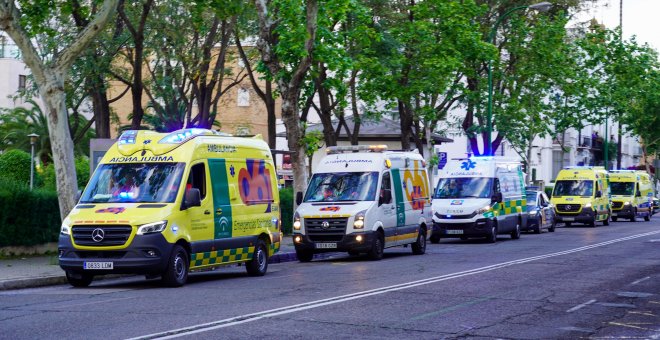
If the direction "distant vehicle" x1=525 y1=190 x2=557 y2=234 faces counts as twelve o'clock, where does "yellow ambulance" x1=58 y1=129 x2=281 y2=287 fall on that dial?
The yellow ambulance is roughly at 11 o'clock from the distant vehicle.

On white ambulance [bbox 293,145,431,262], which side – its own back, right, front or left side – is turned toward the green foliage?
right

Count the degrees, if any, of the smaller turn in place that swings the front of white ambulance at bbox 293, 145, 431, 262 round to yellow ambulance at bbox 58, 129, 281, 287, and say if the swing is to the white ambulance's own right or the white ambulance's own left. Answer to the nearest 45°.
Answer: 0° — it already faces it

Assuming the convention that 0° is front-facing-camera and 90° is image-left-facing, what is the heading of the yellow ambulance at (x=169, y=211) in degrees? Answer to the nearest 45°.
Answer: approximately 45°

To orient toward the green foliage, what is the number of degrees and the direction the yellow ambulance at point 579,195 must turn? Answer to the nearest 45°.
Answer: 0° — it already faces it

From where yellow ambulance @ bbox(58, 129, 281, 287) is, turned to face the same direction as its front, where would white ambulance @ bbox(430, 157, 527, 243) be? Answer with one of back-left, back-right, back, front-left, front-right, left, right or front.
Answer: back
